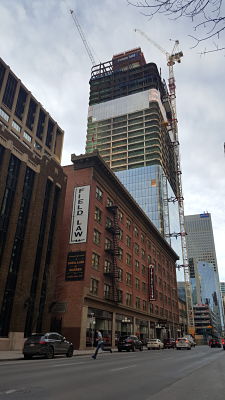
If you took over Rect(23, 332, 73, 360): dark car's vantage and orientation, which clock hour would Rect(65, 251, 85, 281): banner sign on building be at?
The banner sign on building is roughly at 11 o'clock from the dark car.

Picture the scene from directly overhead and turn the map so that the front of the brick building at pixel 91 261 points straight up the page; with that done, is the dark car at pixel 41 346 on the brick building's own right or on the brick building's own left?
on the brick building's own right

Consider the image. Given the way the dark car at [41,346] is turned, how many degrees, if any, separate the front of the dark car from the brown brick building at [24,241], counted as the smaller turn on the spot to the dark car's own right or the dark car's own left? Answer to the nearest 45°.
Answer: approximately 45° to the dark car's own left

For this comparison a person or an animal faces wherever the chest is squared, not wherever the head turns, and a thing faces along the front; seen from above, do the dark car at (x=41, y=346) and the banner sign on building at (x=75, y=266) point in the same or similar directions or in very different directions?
very different directions

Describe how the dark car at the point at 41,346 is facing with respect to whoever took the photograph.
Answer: facing away from the viewer and to the right of the viewer

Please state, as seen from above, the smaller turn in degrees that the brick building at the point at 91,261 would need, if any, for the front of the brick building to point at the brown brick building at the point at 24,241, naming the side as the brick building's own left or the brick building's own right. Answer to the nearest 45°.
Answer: approximately 90° to the brick building's own right

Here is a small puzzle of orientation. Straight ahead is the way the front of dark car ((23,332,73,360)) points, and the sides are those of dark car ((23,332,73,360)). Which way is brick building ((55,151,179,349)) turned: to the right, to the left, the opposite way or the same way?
to the right

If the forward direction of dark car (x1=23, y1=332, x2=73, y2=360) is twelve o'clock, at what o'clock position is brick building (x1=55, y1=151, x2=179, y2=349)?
The brick building is roughly at 11 o'clock from the dark car.

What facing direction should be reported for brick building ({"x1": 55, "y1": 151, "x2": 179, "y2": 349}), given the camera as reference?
facing the viewer and to the right of the viewer
